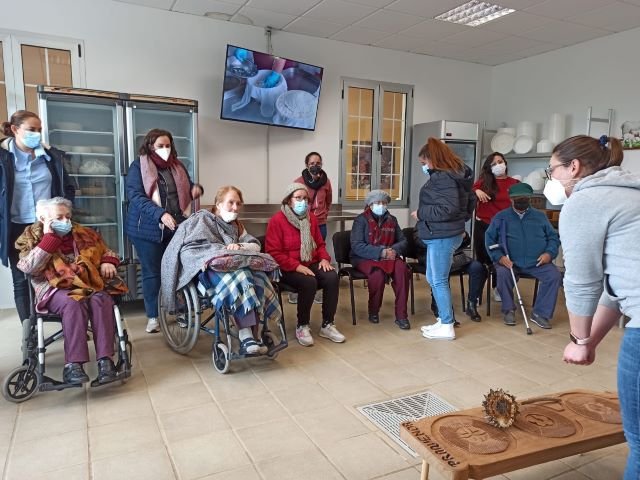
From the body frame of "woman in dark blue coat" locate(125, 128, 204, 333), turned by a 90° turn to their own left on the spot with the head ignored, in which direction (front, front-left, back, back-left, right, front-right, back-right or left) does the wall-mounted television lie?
front

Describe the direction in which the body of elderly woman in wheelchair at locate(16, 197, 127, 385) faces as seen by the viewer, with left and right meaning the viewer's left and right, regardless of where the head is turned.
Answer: facing the viewer and to the right of the viewer

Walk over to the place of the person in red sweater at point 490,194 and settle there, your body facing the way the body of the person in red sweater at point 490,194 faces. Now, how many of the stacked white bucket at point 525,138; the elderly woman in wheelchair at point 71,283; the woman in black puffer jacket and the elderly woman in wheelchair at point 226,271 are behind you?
1

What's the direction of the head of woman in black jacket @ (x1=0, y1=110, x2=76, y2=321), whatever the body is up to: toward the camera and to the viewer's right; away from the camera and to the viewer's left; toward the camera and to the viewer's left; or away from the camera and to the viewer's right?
toward the camera and to the viewer's right

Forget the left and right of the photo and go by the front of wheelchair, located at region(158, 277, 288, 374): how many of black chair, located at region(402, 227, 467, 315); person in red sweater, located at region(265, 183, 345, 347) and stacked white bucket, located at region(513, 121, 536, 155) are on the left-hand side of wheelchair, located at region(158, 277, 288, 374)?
3

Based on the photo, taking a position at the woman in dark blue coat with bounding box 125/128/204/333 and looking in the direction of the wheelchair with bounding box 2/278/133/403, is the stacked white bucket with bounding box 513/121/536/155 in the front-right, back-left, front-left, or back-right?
back-left

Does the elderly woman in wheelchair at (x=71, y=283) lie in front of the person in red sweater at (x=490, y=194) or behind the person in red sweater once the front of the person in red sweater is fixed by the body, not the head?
in front

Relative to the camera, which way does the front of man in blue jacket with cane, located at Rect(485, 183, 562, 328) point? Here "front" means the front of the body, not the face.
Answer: toward the camera

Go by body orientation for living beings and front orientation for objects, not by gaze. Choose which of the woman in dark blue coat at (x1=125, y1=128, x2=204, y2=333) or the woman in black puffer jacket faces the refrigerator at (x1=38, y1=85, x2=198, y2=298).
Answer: the woman in black puffer jacket

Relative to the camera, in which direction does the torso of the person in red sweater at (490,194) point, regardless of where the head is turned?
toward the camera

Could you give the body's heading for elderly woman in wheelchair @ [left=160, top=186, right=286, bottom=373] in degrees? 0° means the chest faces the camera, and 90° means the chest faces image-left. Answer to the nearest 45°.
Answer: approximately 315°

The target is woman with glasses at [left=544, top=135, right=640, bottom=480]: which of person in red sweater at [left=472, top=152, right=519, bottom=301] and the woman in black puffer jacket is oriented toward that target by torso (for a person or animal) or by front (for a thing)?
the person in red sweater

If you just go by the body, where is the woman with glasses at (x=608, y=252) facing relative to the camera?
to the viewer's left
